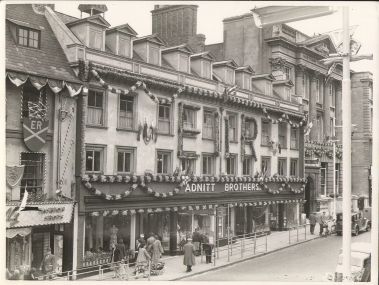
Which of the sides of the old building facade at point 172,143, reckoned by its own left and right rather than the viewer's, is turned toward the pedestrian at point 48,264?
right

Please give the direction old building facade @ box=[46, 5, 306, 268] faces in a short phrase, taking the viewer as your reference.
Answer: facing the viewer and to the right of the viewer

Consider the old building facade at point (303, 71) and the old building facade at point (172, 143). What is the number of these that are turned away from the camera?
0

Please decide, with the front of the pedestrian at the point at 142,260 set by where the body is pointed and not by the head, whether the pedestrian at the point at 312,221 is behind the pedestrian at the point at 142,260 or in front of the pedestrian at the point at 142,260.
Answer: in front

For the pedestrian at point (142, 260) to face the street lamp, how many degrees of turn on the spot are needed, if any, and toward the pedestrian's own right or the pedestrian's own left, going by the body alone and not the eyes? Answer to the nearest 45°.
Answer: approximately 90° to the pedestrian's own right
